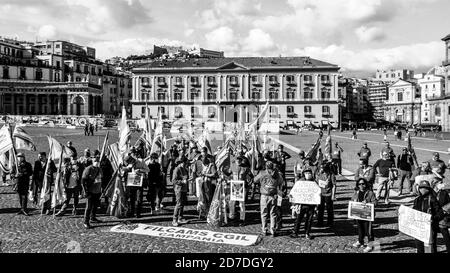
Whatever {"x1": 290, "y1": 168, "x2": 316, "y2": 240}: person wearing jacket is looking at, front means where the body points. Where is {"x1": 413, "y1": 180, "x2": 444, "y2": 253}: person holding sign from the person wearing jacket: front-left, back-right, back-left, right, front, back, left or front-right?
front-left

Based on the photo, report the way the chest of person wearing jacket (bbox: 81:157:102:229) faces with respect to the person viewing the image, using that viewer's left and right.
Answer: facing the viewer and to the right of the viewer

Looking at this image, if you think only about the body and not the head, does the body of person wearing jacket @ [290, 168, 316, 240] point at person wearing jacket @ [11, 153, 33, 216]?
no

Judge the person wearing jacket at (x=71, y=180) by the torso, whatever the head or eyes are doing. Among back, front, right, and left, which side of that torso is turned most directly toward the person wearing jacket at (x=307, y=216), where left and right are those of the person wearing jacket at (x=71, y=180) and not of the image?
left

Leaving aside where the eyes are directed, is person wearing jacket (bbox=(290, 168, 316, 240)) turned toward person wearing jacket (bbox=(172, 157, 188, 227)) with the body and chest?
no

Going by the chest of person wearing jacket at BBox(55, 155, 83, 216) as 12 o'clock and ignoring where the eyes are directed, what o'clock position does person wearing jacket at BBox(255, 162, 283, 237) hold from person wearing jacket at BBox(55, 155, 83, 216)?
person wearing jacket at BBox(255, 162, 283, 237) is roughly at 9 o'clock from person wearing jacket at BBox(55, 155, 83, 216).

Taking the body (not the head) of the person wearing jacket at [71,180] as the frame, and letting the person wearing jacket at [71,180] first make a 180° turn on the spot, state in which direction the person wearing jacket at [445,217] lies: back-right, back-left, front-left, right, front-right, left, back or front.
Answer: right

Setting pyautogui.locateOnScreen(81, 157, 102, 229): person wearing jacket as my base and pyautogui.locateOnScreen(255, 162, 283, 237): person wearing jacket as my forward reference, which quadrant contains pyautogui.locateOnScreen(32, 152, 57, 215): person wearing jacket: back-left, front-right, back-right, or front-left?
back-left

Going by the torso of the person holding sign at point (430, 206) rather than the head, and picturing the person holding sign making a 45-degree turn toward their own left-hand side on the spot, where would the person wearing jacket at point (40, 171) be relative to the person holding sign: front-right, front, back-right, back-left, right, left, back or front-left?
right

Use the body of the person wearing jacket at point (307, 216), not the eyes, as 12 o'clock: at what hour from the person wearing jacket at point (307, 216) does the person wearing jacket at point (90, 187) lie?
the person wearing jacket at point (90, 187) is roughly at 3 o'clock from the person wearing jacket at point (307, 216).

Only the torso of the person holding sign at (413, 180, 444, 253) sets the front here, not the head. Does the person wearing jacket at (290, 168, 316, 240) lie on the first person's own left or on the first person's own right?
on the first person's own right

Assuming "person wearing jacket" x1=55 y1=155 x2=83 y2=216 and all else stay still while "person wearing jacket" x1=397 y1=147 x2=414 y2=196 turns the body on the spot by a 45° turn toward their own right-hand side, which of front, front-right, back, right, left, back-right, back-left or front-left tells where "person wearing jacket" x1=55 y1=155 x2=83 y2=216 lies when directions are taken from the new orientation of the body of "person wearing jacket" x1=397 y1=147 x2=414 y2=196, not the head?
front

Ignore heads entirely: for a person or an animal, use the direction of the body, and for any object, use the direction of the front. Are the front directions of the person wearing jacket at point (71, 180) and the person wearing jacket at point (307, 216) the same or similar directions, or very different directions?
same or similar directions

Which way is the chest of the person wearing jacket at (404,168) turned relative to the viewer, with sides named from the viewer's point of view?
facing the viewer

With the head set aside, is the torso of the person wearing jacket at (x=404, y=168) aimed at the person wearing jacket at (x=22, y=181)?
no

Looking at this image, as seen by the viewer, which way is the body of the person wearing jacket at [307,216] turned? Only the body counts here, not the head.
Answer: toward the camera
